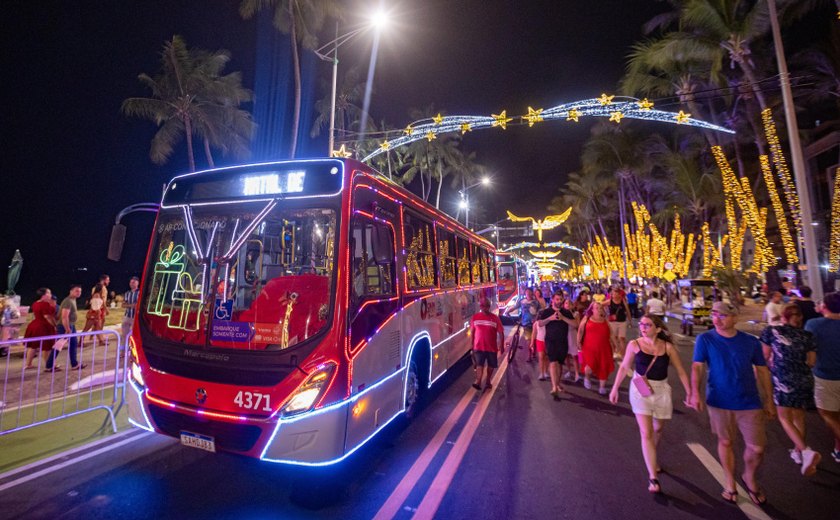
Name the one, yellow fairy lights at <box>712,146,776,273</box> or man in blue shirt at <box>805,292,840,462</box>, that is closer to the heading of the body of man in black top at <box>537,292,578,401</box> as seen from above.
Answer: the man in blue shirt

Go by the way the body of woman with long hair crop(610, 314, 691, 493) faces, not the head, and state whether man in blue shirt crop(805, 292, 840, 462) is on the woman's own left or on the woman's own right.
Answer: on the woman's own left

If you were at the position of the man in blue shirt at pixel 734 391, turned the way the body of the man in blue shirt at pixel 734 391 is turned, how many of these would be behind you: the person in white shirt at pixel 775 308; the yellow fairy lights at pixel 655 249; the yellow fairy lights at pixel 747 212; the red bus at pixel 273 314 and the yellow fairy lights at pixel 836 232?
4

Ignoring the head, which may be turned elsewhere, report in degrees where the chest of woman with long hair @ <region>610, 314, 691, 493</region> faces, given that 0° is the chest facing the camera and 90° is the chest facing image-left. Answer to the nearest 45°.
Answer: approximately 0°

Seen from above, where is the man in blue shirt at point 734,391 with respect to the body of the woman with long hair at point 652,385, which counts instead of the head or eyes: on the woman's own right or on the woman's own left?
on the woman's own left

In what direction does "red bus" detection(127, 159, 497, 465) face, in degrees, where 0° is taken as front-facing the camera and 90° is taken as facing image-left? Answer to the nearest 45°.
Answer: approximately 45°
